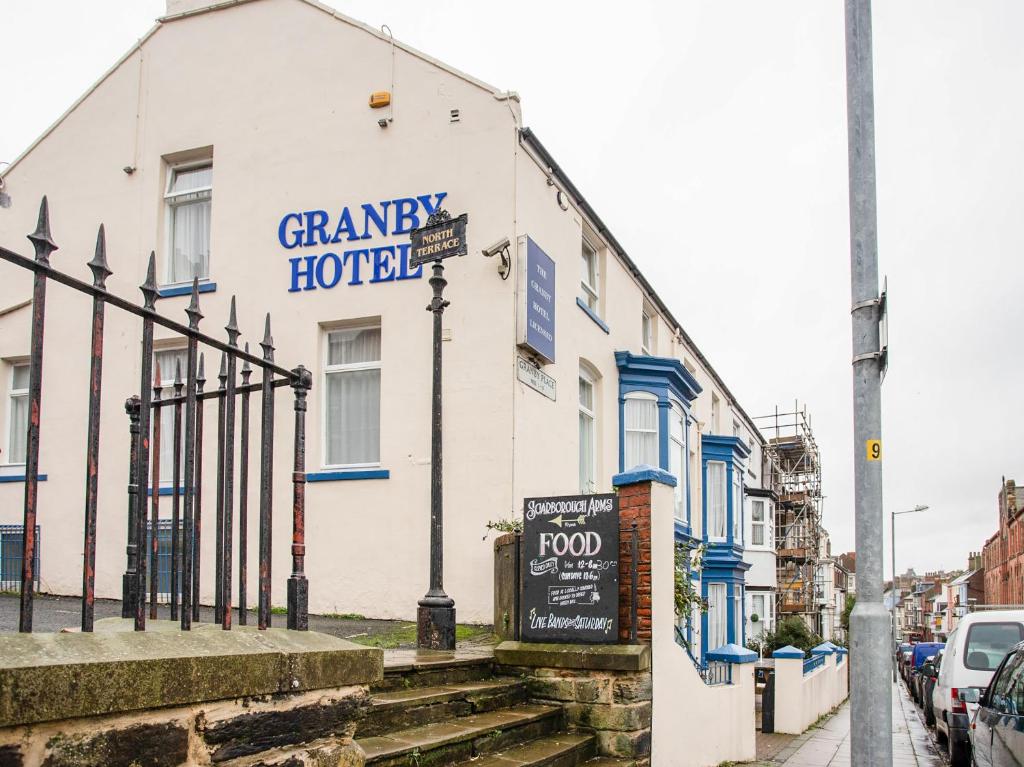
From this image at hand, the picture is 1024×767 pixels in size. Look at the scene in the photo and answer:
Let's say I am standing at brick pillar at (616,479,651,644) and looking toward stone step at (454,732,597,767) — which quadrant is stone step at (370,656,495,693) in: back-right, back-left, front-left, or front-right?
front-right

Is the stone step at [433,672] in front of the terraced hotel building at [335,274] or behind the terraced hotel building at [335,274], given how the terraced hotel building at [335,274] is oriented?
in front

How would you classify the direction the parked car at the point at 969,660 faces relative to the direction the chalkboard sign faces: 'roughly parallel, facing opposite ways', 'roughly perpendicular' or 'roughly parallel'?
roughly parallel, facing opposite ways

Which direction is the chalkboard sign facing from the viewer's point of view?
toward the camera

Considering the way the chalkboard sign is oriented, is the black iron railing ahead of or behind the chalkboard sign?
ahead

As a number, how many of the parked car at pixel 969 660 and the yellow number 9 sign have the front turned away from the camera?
1

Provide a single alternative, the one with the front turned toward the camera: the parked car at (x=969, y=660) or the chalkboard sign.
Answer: the chalkboard sign

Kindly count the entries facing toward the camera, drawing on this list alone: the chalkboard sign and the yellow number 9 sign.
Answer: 2

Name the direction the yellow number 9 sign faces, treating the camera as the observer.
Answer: facing the viewer

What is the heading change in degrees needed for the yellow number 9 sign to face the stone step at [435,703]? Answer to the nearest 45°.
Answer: approximately 90° to its right

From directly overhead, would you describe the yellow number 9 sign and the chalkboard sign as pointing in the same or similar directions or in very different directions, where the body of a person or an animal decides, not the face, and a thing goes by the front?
same or similar directions

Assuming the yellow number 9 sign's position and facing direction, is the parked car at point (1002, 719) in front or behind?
behind

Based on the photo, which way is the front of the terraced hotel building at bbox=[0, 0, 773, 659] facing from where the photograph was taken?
facing the viewer and to the right of the viewer

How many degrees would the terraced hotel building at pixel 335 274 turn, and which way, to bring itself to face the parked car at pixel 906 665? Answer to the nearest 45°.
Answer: approximately 90° to its left

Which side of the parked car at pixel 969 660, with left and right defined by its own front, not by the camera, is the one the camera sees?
back

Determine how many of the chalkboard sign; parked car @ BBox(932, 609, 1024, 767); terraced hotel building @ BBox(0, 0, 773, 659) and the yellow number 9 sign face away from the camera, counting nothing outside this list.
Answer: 1
